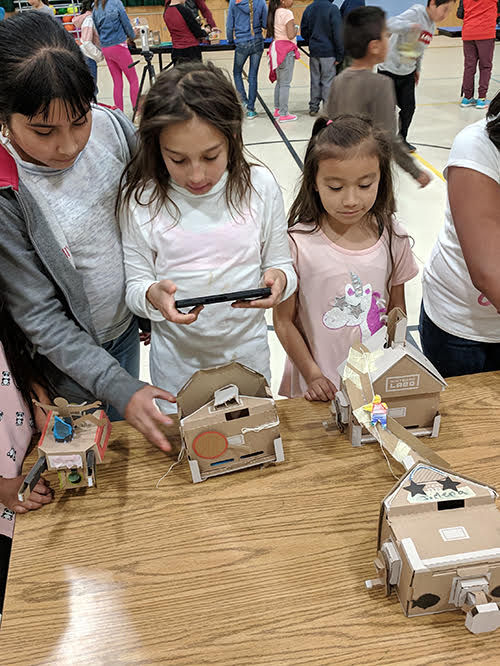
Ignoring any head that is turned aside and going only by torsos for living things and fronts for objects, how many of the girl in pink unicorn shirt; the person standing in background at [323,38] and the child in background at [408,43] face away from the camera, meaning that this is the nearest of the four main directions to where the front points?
1

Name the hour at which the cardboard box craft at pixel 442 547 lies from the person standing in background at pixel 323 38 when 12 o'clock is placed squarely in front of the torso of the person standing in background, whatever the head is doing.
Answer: The cardboard box craft is roughly at 6 o'clock from the person standing in background.

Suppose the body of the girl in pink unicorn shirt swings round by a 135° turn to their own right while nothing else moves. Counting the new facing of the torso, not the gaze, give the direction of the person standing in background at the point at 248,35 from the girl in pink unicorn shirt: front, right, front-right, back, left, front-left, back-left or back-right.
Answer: front-right

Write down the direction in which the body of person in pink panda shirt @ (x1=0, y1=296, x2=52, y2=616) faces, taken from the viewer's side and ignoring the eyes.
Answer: to the viewer's right

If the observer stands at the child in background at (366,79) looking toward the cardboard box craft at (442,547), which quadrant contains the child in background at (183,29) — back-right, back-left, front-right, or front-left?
back-right

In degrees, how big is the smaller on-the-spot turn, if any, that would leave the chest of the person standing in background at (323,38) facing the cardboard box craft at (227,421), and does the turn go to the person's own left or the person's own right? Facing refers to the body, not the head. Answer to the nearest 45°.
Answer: approximately 180°

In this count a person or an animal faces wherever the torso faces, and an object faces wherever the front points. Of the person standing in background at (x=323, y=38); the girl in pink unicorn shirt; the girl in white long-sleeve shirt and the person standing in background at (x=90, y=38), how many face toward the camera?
2

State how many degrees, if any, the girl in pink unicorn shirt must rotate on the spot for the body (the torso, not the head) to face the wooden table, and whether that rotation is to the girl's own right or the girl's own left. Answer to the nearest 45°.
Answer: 0° — they already face it

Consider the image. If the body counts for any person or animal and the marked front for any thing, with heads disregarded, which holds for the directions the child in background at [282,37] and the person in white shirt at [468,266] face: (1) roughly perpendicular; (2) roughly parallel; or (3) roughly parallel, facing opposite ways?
roughly perpendicular
